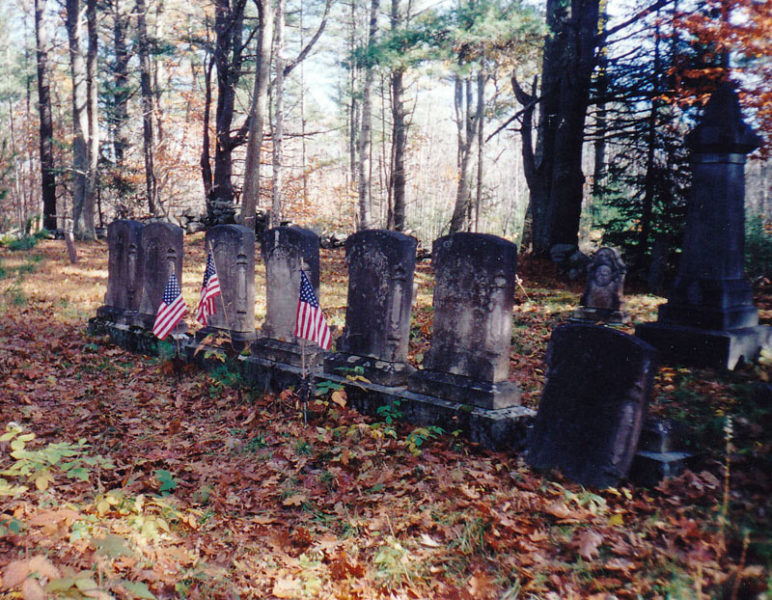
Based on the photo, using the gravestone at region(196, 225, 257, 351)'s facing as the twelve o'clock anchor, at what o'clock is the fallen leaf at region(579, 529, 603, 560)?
The fallen leaf is roughly at 10 o'clock from the gravestone.

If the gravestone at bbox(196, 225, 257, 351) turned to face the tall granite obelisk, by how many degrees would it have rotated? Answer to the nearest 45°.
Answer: approximately 135° to its left

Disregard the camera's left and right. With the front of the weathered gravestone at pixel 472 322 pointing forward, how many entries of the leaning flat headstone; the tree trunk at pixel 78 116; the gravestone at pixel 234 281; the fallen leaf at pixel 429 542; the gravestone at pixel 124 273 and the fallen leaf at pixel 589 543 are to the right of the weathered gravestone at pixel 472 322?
3

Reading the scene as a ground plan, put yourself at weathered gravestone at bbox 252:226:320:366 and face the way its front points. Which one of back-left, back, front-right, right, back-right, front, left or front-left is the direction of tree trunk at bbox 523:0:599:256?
back

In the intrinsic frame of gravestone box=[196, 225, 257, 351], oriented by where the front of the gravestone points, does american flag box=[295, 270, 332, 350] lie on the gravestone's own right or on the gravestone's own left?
on the gravestone's own left

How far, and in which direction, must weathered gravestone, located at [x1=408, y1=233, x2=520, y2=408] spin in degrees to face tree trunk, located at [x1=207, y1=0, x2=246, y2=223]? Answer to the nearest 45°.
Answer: approximately 90° to its right

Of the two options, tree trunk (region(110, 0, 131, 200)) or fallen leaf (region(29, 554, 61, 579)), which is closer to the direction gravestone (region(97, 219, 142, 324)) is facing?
the fallen leaf

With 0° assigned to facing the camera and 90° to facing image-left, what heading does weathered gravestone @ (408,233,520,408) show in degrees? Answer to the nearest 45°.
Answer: approximately 45°

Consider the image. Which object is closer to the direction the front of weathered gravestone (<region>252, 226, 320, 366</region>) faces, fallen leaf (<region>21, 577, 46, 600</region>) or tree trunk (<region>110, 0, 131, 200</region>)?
the fallen leaf

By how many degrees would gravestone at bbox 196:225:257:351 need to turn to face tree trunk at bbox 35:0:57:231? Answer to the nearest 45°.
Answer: approximately 135° to its right
